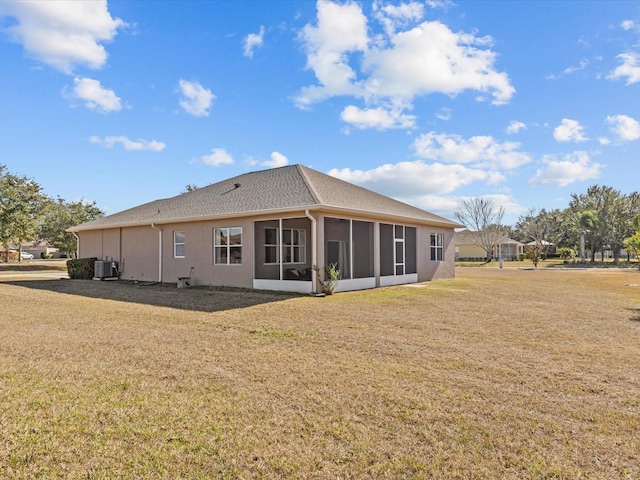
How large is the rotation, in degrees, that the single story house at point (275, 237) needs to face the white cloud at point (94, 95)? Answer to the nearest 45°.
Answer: approximately 45° to its left

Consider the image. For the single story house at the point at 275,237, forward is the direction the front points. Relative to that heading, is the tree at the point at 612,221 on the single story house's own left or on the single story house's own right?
on the single story house's own right

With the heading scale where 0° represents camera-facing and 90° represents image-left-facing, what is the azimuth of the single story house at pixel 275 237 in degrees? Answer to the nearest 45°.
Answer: approximately 135°

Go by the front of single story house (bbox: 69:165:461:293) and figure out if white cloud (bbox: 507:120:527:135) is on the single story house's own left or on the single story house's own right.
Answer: on the single story house's own right

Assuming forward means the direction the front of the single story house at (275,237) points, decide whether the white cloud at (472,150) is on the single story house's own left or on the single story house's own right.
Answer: on the single story house's own right
